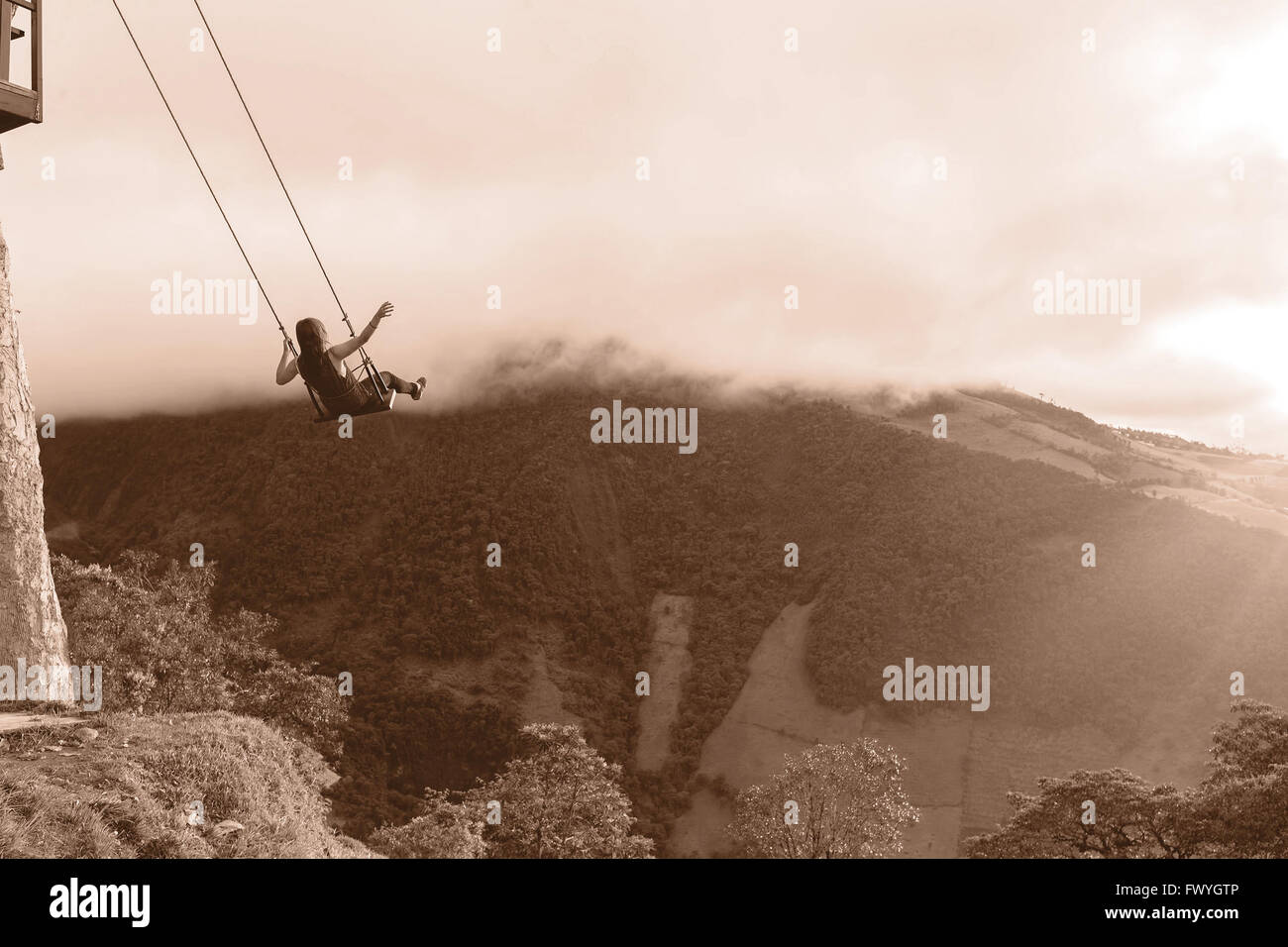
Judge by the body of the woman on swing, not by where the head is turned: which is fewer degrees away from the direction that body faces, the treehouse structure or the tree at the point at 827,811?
the tree

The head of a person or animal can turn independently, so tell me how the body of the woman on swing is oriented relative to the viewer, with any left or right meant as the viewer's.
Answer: facing away from the viewer and to the right of the viewer

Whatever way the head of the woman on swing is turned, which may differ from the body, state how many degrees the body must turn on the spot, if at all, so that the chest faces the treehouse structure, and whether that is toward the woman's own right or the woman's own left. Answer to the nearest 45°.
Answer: approximately 135° to the woman's own left

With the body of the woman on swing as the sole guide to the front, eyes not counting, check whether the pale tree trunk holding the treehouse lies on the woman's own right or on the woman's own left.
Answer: on the woman's own left

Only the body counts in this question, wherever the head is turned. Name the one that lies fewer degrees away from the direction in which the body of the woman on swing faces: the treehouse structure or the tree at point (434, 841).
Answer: the tree
